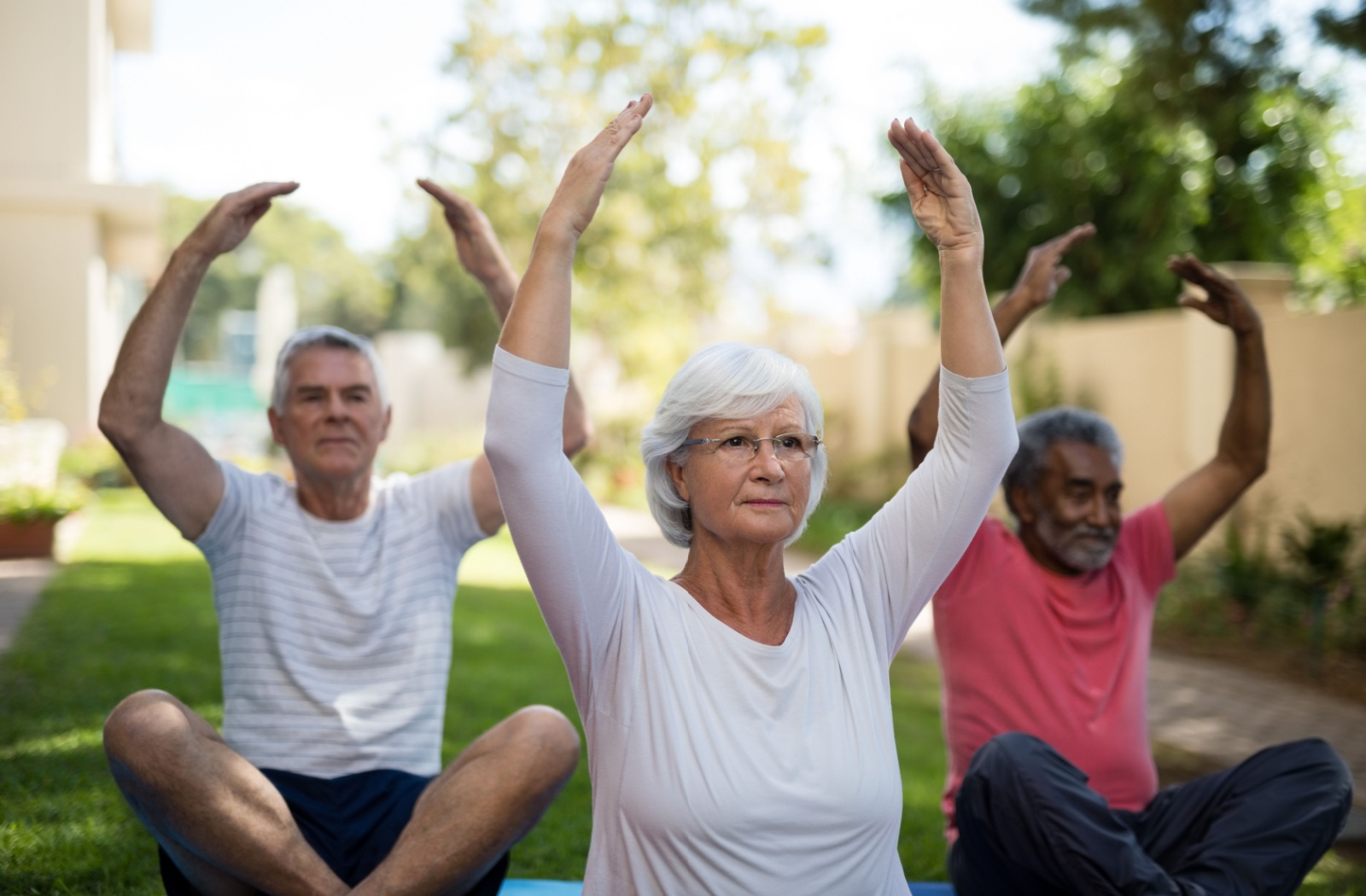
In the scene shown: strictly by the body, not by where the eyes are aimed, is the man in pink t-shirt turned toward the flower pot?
no

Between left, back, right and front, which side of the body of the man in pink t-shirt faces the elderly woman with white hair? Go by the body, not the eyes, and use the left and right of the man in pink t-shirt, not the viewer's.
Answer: right

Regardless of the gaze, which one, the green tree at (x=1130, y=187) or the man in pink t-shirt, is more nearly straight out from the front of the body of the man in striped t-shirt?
the man in pink t-shirt

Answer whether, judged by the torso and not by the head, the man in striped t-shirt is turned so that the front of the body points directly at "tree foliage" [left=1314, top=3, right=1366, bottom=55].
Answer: no

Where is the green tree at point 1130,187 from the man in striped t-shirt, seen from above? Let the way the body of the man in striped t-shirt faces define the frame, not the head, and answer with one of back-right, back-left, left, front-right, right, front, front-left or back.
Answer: back-left

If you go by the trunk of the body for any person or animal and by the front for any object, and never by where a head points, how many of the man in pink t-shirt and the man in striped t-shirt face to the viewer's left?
0

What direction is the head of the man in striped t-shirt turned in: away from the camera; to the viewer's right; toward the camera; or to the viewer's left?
toward the camera

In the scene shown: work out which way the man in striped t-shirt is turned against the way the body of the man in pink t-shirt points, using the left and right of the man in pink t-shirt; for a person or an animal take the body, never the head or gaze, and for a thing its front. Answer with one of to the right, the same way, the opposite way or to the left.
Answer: the same way

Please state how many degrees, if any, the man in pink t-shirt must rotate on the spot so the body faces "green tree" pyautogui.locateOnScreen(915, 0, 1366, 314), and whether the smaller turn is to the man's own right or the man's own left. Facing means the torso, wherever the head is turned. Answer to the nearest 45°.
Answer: approximately 135° to the man's own left

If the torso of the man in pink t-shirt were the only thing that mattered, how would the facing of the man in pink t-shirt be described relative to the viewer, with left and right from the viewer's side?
facing the viewer and to the right of the viewer

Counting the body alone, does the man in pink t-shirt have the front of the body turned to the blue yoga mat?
no

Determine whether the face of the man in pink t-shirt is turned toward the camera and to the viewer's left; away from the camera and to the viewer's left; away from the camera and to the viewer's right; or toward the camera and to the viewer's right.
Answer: toward the camera and to the viewer's right

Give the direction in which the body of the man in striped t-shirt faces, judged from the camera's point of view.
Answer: toward the camera

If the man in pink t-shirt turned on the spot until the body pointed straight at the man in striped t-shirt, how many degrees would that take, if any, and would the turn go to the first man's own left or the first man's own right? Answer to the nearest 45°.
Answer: approximately 90° to the first man's own right
